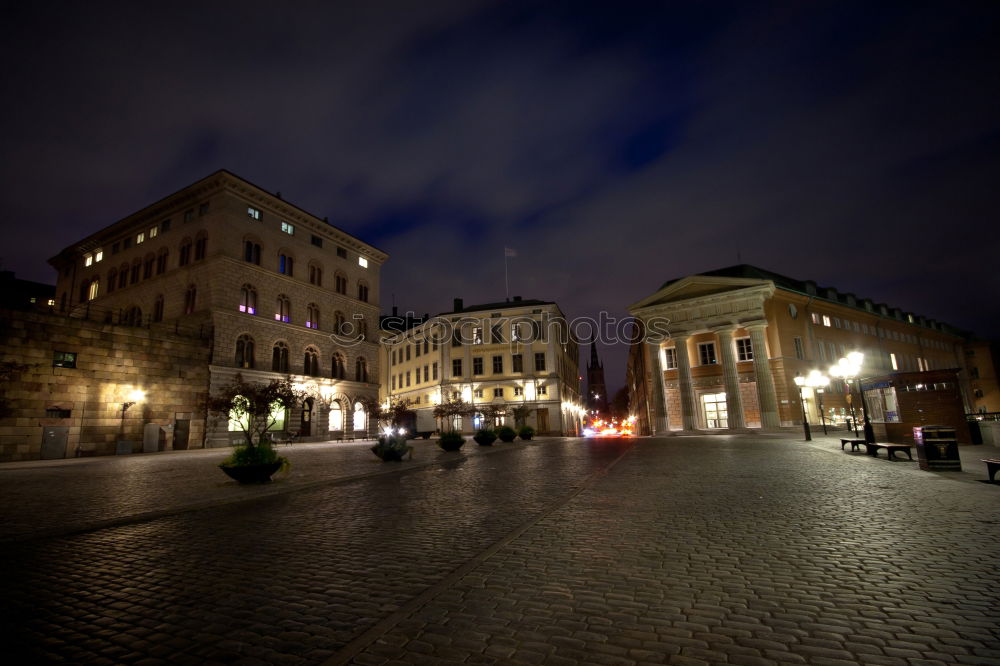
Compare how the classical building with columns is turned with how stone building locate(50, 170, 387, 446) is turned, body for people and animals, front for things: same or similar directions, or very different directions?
very different directions

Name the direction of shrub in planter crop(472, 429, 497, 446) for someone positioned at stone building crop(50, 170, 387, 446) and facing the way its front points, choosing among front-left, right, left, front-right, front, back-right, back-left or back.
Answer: front

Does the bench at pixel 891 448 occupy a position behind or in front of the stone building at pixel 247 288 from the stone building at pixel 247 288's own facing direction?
in front

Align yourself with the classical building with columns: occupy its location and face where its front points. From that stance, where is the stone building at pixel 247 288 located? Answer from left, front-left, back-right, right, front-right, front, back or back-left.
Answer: front

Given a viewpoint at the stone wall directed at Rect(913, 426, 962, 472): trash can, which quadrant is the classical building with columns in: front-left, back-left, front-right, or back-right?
front-left

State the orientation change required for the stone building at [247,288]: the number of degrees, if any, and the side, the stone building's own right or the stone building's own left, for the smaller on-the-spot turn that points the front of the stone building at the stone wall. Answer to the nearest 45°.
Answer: approximately 90° to the stone building's own right

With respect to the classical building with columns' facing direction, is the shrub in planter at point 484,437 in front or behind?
in front

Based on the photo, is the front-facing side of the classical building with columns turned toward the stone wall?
yes

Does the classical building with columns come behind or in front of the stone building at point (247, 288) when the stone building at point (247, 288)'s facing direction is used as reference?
in front

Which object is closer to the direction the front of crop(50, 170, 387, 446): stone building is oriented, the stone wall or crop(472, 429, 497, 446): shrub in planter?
the shrub in planter

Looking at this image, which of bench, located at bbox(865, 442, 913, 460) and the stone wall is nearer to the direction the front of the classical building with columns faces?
the stone wall

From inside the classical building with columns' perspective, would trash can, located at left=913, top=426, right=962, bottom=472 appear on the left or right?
on its left

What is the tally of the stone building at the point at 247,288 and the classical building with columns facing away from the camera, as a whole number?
0

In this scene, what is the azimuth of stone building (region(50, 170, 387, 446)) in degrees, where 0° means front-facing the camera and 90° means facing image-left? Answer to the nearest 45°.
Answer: approximately 315°
